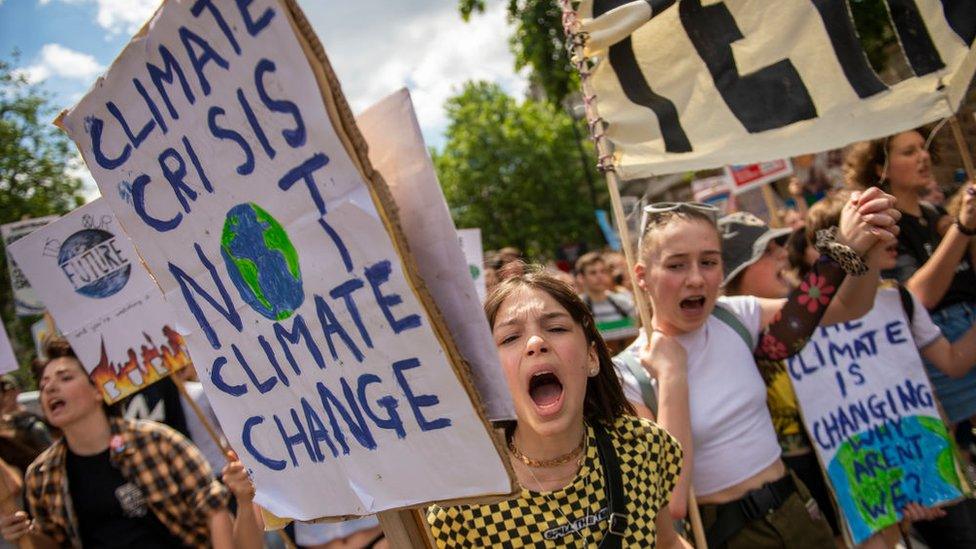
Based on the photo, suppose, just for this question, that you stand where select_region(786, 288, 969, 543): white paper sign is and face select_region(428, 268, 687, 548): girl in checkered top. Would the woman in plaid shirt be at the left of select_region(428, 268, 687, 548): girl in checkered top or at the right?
right

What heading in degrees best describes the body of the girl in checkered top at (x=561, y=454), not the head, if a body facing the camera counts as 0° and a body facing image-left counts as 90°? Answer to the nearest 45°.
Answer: approximately 0°
